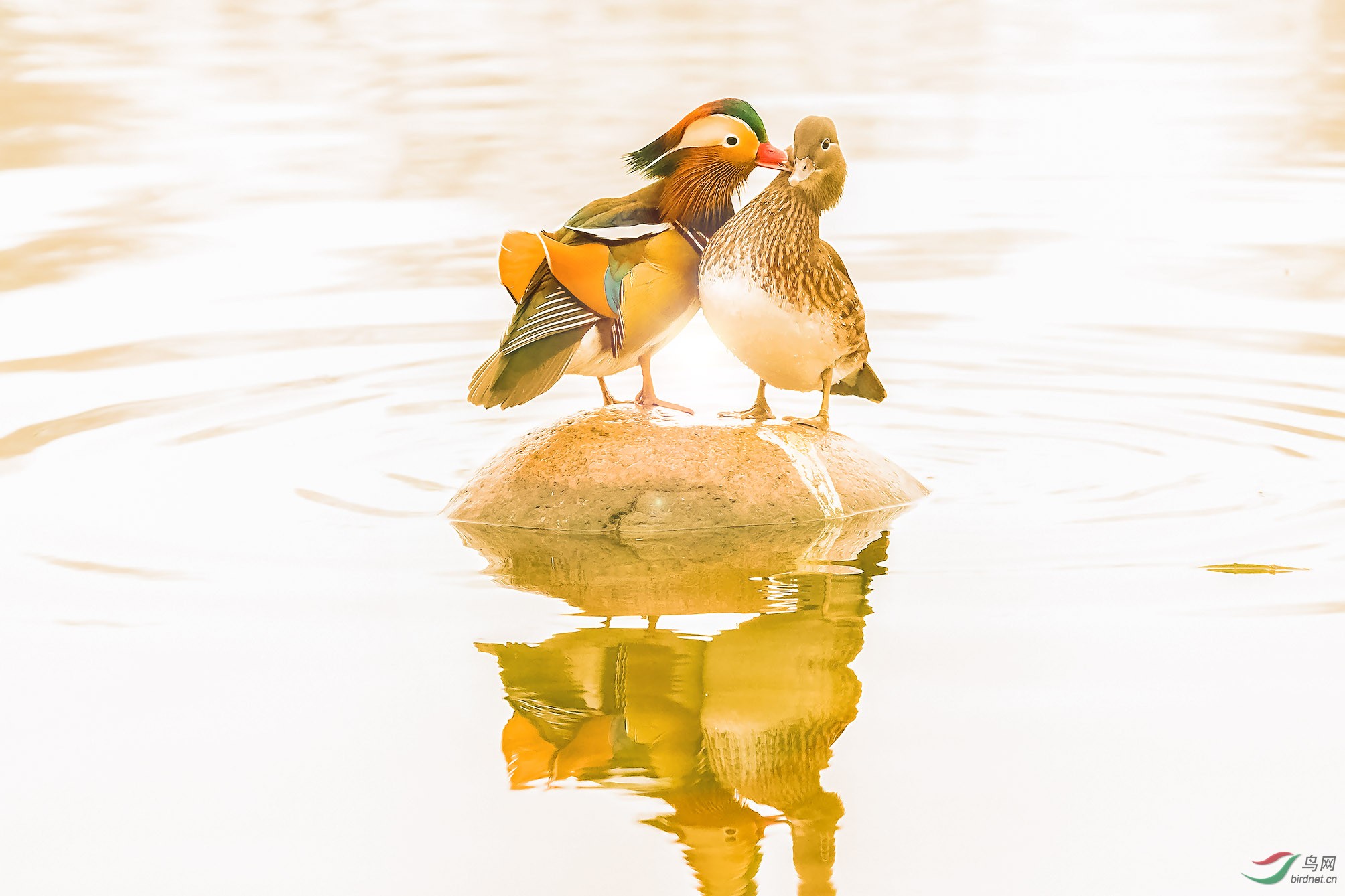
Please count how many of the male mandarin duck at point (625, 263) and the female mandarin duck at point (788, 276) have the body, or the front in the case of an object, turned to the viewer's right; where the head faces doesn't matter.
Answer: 1

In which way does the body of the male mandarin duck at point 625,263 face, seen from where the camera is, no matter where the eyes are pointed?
to the viewer's right

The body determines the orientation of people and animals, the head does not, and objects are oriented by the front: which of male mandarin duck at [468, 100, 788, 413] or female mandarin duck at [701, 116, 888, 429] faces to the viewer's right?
the male mandarin duck

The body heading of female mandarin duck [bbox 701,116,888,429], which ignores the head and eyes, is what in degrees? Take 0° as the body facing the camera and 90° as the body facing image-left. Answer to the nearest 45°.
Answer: approximately 45°
